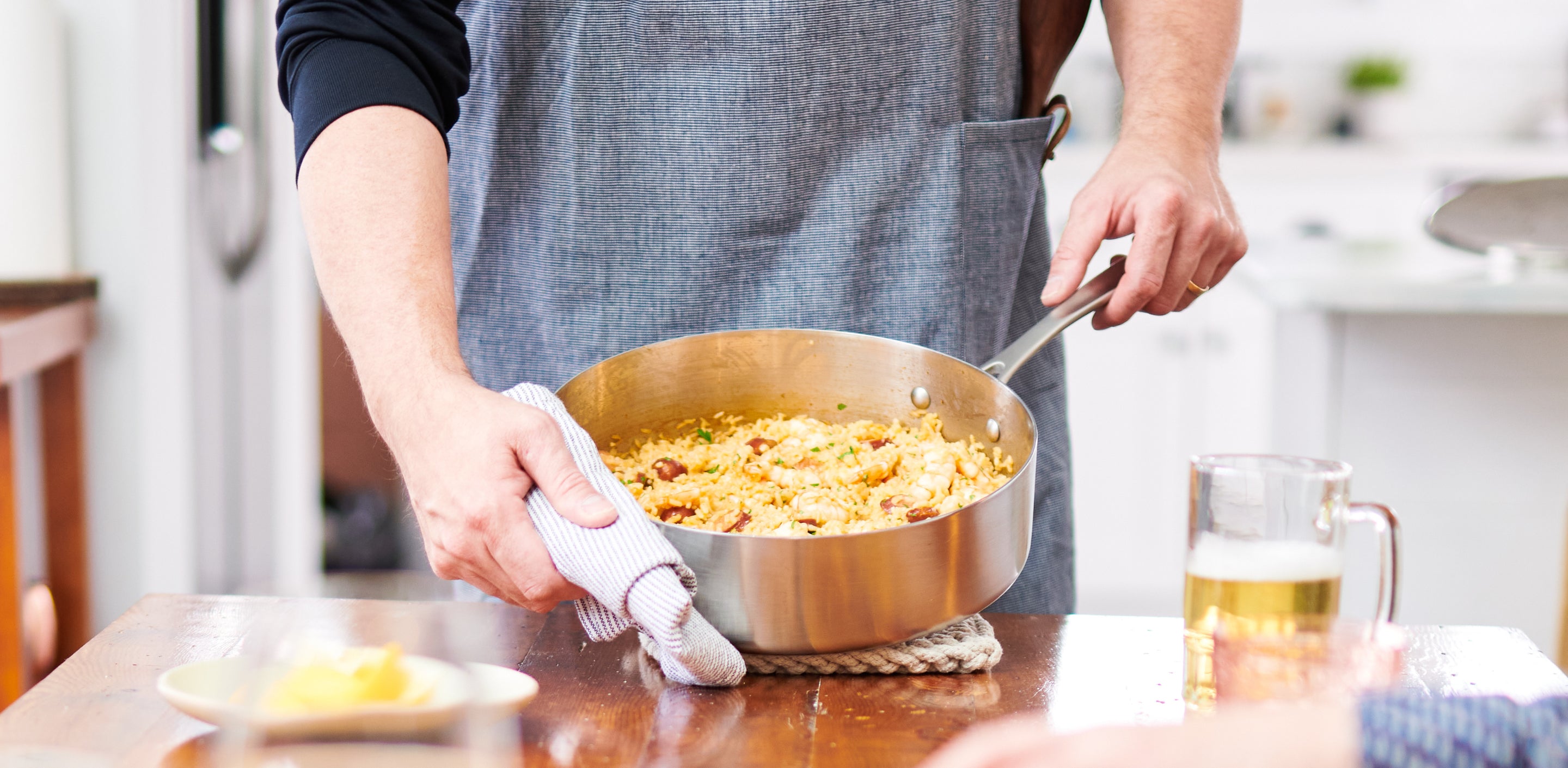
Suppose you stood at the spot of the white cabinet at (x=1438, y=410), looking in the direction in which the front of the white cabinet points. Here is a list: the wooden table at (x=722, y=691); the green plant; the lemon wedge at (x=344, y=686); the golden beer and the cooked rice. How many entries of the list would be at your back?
1

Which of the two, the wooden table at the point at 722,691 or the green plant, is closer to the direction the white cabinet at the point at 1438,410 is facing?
the wooden table

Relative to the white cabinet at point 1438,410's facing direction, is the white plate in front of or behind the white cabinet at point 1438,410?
in front

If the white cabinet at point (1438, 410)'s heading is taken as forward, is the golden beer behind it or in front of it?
in front

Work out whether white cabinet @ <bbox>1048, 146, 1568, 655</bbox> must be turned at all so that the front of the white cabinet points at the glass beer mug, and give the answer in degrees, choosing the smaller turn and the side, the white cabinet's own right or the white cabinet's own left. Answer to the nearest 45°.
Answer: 0° — it already faces it

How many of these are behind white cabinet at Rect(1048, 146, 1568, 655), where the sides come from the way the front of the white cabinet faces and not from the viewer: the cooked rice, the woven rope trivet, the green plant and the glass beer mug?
1

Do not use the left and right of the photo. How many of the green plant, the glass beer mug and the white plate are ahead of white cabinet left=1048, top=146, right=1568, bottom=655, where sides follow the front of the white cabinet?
2

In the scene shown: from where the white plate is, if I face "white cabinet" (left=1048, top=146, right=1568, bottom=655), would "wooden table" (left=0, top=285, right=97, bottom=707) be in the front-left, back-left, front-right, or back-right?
front-left

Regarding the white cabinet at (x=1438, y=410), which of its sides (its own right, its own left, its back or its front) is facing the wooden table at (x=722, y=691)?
front

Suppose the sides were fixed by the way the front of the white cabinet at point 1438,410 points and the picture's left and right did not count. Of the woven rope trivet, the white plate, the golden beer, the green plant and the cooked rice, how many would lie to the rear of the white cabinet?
1

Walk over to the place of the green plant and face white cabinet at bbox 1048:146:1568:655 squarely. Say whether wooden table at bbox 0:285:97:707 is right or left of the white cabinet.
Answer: right

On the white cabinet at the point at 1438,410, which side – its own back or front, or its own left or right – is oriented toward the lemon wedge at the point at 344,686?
front

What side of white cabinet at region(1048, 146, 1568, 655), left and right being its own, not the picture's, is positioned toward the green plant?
back

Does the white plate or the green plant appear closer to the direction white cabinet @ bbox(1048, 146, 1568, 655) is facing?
the white plate

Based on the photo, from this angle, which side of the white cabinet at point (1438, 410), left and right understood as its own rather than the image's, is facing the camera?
front

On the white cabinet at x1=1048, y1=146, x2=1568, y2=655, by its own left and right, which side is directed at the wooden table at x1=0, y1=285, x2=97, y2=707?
right
